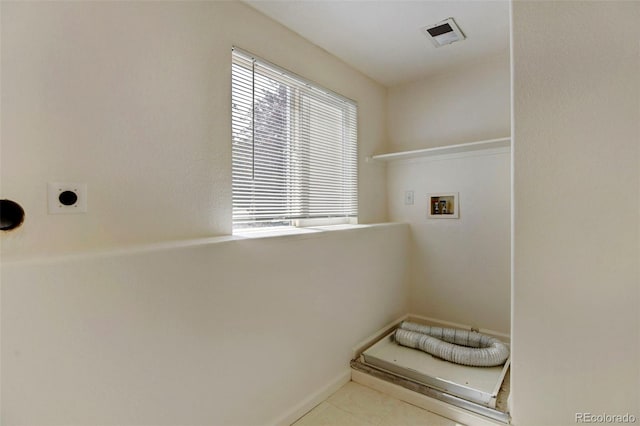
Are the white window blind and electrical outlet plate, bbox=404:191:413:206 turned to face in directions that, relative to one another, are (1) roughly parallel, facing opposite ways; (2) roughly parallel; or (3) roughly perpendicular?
roughly perpendicular

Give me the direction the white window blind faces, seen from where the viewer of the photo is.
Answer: facing the viewer and to the right of the viewer

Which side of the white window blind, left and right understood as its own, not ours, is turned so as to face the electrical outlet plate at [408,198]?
left

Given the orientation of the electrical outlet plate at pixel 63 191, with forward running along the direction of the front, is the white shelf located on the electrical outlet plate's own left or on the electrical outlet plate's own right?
on the electrical outlet plate's own left

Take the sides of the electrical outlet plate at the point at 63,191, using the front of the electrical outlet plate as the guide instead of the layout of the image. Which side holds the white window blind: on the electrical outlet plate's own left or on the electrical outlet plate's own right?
on the electrical outlet plate's own left

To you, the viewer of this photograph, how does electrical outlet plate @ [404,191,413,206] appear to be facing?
facing the viewer

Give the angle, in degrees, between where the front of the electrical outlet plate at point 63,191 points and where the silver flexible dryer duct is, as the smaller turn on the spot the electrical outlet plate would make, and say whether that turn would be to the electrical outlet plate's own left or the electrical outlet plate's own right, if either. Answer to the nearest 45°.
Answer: approximately 90° to the electrical outlet plate's own left

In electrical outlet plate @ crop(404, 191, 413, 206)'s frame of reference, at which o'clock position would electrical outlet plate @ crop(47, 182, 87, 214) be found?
electrical outlet plate @ crop(47, 182, 87, 214) is roughly at 1 o'clock from electrical outlet plate @ crop(404, 191, 413, 206).

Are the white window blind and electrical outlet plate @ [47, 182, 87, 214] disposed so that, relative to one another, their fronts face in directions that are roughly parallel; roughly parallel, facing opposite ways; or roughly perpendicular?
roughly parallel
